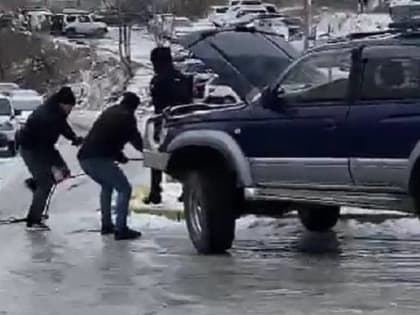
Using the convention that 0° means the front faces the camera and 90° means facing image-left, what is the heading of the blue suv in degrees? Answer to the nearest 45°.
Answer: approximately 135°

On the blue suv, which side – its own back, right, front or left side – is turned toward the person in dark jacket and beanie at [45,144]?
front

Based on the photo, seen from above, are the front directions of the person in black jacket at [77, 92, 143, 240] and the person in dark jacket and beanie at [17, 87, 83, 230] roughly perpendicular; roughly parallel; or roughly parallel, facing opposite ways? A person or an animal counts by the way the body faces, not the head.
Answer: roughly parallel
